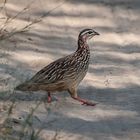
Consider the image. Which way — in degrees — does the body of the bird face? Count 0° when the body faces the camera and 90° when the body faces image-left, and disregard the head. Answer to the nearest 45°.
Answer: approximately 270°
